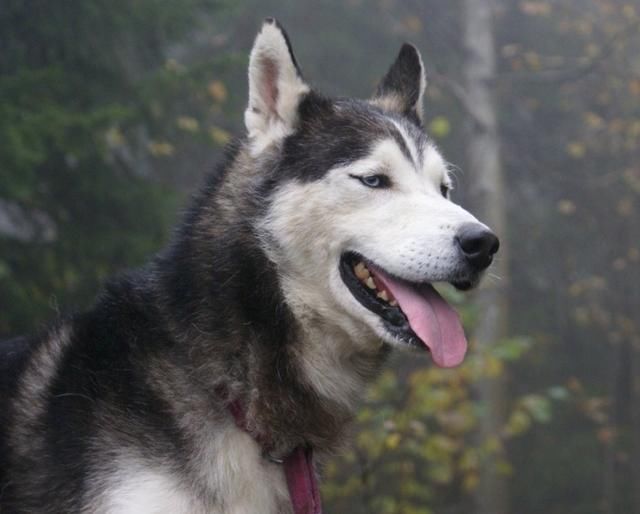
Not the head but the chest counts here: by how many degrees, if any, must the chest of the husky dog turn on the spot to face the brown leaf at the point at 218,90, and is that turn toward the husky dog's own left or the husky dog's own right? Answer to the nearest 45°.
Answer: approximately 90° to the husky dog's own left

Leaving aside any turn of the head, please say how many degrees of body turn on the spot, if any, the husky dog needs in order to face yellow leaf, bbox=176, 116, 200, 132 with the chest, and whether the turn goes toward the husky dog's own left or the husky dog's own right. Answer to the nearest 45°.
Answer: approximately 90° to the husky dog's own left

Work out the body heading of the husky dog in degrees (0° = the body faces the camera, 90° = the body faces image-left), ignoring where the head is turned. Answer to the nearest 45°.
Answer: approximately 270°

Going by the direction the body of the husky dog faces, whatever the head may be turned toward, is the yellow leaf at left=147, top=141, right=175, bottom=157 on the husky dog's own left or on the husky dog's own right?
on the husky dog's own left
